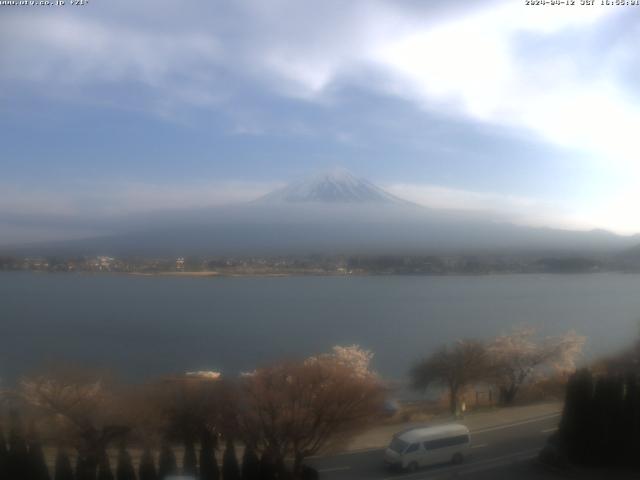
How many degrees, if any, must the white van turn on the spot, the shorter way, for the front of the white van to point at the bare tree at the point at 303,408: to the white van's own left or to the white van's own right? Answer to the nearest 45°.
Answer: approximately 45° to the white van's own right

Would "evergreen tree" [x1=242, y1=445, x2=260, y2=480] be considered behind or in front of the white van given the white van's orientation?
in front

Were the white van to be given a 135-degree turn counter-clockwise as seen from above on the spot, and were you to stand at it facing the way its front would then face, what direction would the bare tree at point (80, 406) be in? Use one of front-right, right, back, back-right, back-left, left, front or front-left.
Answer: back

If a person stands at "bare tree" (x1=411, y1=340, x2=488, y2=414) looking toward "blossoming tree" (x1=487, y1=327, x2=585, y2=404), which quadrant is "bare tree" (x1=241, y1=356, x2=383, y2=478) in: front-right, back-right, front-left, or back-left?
back-right

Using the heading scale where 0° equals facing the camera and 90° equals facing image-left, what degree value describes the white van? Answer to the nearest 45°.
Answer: approximately 45°

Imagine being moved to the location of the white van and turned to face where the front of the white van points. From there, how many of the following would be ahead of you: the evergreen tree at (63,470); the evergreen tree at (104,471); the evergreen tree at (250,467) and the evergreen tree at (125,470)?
4

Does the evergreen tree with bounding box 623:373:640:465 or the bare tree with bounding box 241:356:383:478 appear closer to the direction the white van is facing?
the bare tree

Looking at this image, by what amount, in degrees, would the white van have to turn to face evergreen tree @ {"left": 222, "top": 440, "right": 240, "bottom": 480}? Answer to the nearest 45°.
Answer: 0° — it already faces it

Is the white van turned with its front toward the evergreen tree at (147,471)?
yes

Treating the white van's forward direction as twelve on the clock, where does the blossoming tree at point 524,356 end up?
The blossoming tree is roughly at 5 o'clock from the white van.

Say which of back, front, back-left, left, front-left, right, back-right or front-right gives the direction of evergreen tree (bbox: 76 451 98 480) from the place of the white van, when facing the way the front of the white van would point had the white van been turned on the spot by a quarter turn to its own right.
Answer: left

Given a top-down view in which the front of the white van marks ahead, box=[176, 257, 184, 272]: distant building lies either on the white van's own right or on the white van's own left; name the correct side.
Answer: on the white van's own right

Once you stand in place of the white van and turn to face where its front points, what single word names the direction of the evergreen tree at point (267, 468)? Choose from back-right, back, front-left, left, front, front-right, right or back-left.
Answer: front

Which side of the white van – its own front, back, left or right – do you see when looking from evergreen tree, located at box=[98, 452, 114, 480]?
front

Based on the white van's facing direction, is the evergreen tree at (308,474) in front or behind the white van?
in front

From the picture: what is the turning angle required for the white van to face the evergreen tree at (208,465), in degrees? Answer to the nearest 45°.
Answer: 0° — it already faces it

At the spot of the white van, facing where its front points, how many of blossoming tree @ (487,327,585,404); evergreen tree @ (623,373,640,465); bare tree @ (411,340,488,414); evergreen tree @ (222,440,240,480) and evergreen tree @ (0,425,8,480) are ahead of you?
2
